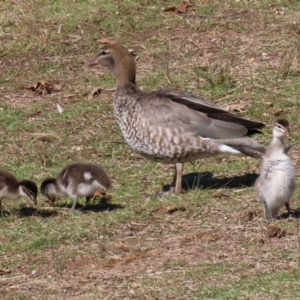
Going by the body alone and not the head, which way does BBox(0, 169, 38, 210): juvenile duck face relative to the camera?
to the viewer's right

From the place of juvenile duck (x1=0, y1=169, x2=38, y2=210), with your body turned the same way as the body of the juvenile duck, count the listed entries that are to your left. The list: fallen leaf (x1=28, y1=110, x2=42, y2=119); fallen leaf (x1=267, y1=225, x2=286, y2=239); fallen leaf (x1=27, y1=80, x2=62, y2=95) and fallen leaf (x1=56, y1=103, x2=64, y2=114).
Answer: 3

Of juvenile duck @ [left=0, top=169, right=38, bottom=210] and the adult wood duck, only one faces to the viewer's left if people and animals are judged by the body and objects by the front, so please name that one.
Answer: the adult wood duck

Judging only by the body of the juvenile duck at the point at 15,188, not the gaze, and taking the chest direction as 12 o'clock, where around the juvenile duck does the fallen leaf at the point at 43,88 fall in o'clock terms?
The fallen leaf is roughly at 9 o'clock from the juvenile duck.

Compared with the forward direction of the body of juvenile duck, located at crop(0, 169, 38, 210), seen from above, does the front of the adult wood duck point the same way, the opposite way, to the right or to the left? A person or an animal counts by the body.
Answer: the opposite way

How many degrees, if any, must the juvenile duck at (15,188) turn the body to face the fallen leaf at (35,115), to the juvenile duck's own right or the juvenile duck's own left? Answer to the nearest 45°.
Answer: approximately 90° to the juvenile duck's own left

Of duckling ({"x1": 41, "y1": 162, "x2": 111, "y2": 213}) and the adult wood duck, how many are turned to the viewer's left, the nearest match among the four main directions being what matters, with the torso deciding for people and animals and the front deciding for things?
2

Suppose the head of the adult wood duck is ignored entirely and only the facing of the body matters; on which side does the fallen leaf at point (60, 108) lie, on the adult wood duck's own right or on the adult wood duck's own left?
on the adult wood duck's own right

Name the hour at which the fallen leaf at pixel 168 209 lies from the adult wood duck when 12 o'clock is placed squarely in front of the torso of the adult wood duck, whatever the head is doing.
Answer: The fallen leaf is roughly at 9 o'clock from the adult wood duck.

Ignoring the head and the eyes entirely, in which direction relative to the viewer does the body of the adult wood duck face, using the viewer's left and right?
facing to the left of the viewer

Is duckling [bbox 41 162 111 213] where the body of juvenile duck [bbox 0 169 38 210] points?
yes

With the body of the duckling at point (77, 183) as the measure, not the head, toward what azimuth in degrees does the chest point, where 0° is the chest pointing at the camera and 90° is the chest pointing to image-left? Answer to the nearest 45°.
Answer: approximately 90°

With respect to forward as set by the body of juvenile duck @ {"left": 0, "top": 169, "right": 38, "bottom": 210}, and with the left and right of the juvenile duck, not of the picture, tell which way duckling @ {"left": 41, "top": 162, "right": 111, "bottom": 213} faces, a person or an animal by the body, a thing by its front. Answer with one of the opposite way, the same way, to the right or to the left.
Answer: the opposite way

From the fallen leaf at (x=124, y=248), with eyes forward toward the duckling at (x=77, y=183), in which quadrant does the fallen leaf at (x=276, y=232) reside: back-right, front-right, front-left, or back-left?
back-right
